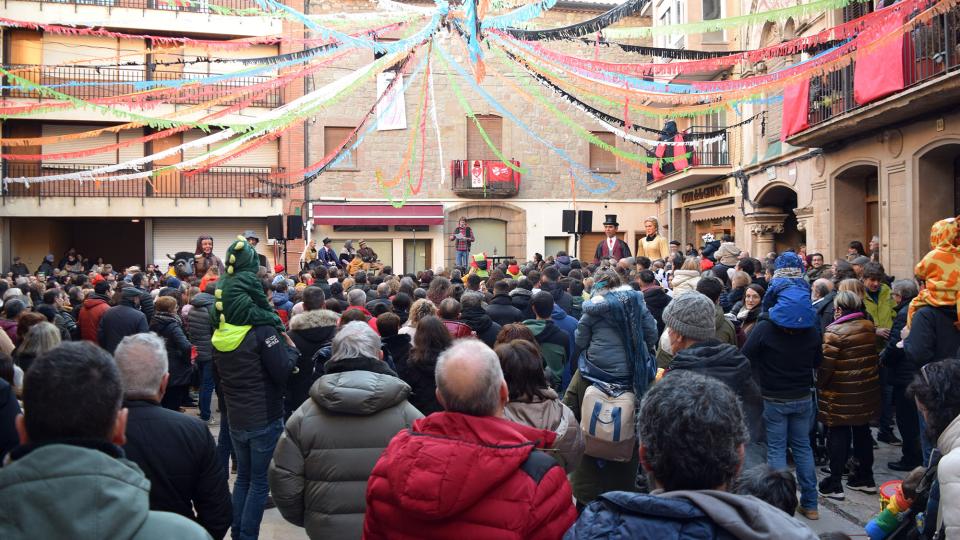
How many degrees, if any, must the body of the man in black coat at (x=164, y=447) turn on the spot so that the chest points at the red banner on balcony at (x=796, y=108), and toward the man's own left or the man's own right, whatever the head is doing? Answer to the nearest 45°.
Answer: approximately 45° to the man's own right

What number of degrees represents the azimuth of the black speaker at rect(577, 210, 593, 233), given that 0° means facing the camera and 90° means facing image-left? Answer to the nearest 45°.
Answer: approximately 0°

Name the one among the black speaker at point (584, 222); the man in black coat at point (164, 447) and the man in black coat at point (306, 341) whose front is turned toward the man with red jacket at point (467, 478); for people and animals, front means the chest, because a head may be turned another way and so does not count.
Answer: the black speaker

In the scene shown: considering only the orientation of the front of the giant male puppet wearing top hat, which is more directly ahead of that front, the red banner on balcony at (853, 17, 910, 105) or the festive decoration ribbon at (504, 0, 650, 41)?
the festive decoration ribbon

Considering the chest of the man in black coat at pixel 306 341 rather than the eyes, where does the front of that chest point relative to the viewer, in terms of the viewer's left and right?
facing away from the viewer

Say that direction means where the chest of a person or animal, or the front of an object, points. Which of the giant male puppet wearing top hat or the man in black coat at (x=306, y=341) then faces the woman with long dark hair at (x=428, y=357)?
the giant male puppet wearing top hat

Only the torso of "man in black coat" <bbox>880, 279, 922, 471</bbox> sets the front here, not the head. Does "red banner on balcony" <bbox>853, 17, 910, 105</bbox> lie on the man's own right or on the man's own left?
on the man's own right

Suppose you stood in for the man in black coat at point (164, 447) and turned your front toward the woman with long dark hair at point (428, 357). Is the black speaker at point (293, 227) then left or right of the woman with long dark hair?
left

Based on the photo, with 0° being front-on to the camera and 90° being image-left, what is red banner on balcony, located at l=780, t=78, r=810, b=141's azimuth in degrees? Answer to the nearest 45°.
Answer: approximately 45°

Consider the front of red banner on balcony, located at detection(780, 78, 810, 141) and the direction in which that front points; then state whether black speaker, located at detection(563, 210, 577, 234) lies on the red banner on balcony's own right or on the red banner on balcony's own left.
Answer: on the red banner on balcony's own right

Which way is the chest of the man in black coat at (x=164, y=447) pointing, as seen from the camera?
away from the camera
